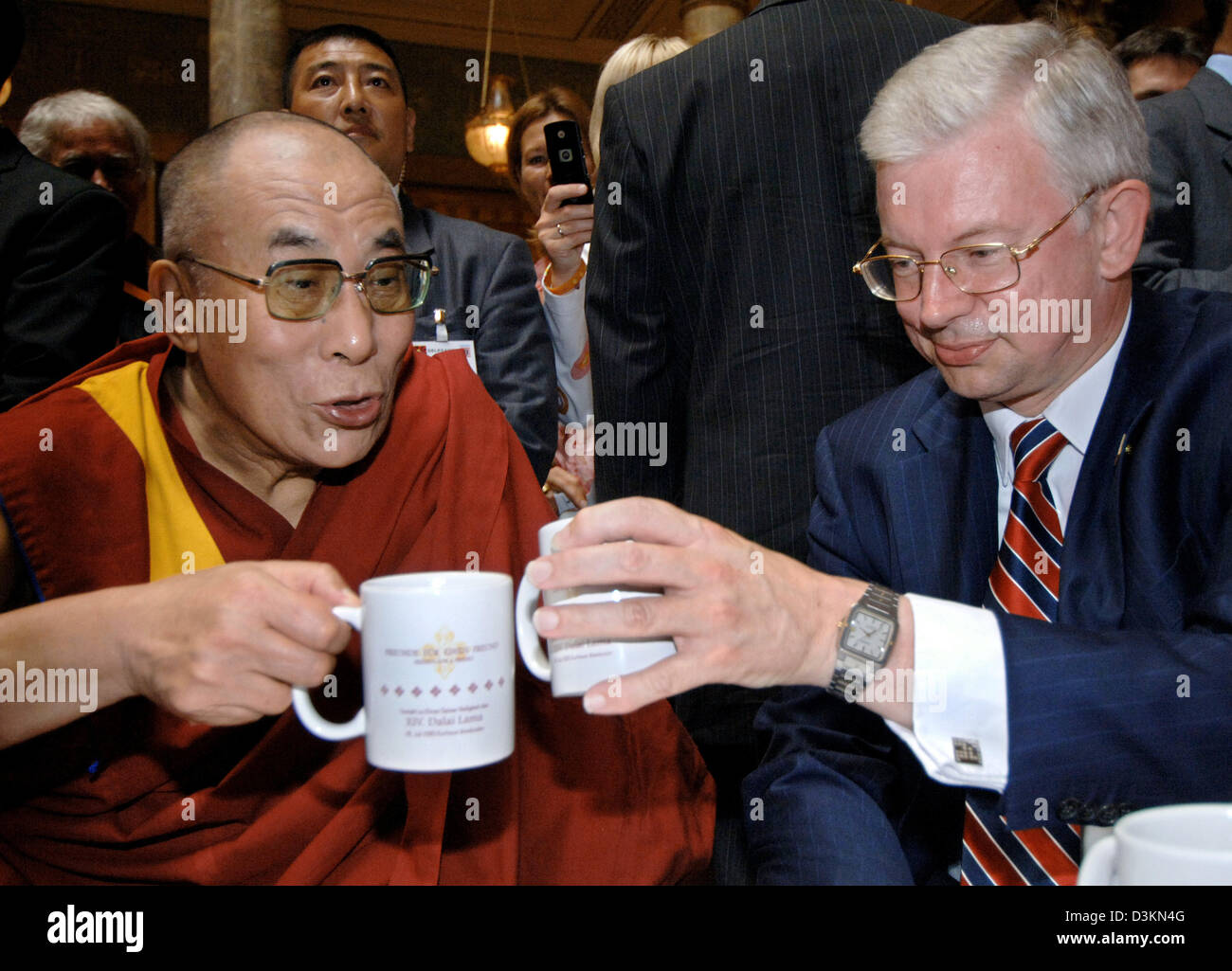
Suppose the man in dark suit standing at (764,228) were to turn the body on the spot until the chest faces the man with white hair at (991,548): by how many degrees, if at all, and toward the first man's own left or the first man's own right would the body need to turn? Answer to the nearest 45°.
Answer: approximately 180°

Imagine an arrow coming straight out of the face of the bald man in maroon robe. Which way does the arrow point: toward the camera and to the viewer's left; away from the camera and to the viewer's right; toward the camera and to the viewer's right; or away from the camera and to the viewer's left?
toward the camera and to the viewer's right

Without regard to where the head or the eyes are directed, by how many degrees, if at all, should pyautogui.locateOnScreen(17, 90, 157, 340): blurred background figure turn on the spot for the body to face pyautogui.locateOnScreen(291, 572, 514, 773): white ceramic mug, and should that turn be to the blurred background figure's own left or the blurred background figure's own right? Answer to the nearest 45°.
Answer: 0° — they already face it

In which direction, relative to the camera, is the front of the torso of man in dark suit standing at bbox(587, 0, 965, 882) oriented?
away from the camera

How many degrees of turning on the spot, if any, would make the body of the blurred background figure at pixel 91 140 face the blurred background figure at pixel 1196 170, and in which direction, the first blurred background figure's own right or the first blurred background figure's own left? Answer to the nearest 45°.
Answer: approximately 45° to the first blurred background figure's own left

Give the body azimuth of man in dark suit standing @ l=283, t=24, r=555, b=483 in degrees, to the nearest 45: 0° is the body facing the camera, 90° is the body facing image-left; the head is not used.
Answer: approximately 0°

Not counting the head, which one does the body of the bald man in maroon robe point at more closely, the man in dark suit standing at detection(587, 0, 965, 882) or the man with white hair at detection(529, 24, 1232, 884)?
the man with white hair

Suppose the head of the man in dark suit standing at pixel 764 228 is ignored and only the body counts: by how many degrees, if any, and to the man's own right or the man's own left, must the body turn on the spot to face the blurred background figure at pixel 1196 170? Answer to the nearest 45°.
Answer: approximately 45° to the man's own right

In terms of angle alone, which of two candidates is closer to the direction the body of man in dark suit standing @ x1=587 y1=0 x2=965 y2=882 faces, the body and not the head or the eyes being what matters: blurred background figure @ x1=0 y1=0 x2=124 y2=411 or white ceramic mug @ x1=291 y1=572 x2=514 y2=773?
the blurred background figure

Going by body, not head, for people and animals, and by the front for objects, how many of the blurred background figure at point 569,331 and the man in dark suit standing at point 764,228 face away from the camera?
1

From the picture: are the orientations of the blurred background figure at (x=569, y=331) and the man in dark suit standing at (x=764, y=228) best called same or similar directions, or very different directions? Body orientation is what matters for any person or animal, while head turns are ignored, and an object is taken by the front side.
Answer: very different directions

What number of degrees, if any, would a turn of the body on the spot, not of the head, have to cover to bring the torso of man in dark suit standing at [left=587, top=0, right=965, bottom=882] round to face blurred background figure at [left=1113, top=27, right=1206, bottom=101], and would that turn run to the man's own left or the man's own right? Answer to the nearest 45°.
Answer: approximately 45° to the man's own right
